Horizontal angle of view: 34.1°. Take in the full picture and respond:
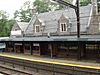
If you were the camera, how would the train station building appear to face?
facing the viewer and to the left of the viewer
